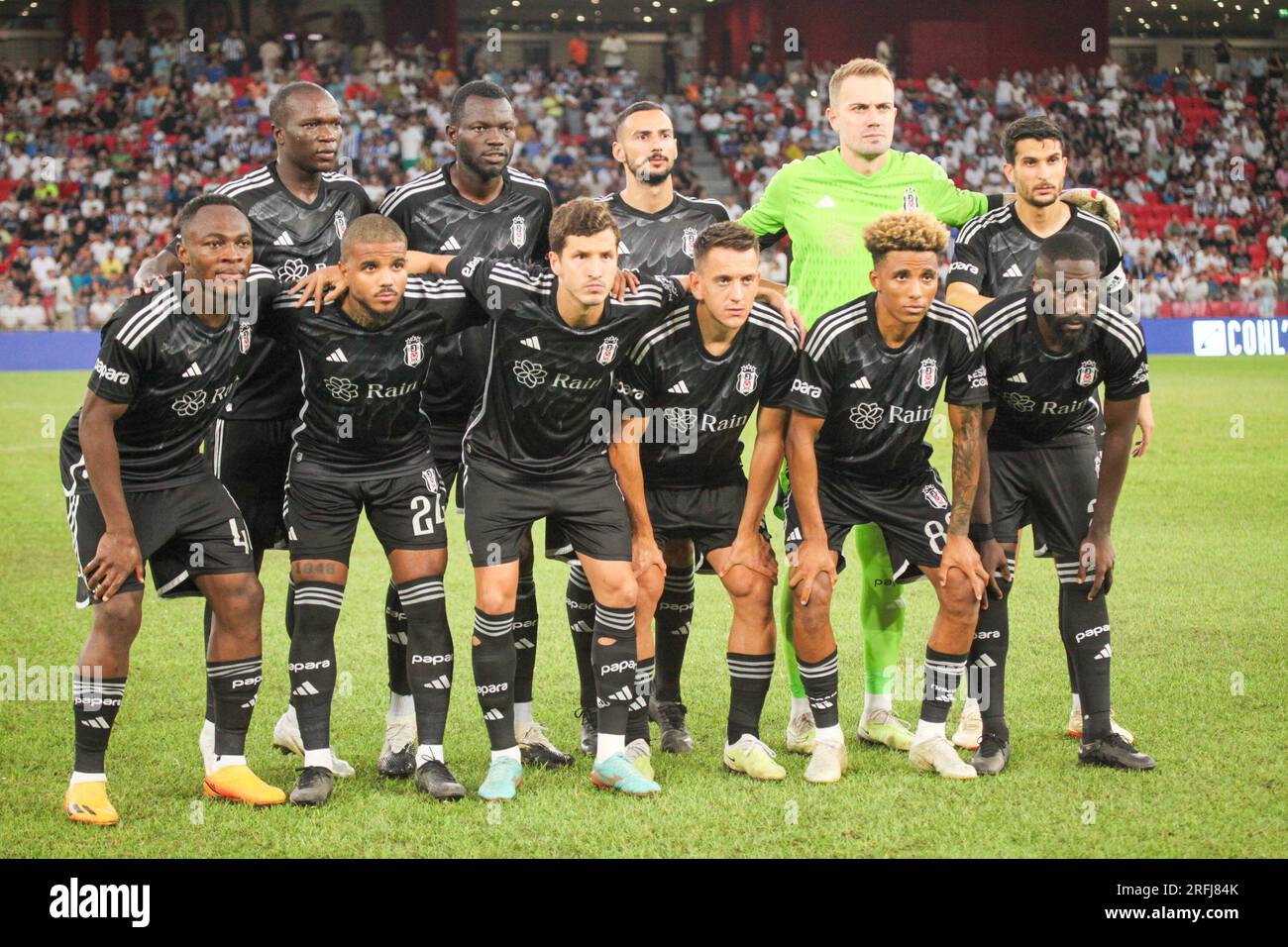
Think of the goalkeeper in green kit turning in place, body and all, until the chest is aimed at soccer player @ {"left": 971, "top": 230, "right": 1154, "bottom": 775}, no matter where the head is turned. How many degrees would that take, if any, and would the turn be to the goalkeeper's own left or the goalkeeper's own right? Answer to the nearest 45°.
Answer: approximately 45° to the goalkeeper's own left

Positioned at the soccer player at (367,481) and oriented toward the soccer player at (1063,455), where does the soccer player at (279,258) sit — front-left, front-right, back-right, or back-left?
back-left

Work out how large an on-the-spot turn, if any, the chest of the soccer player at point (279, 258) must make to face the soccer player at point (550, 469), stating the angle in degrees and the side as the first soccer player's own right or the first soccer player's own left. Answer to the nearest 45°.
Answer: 0° — they already face them

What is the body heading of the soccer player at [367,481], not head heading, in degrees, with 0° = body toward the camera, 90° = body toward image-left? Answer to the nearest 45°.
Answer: approximately 0°

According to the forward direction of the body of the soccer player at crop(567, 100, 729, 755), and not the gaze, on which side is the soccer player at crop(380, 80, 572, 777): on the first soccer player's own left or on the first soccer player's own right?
on the first soccer player's own right

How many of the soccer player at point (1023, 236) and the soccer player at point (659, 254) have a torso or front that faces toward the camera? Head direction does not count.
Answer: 2

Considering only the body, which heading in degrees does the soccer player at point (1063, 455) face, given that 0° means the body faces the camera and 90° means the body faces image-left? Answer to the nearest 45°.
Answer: approximately 0°
